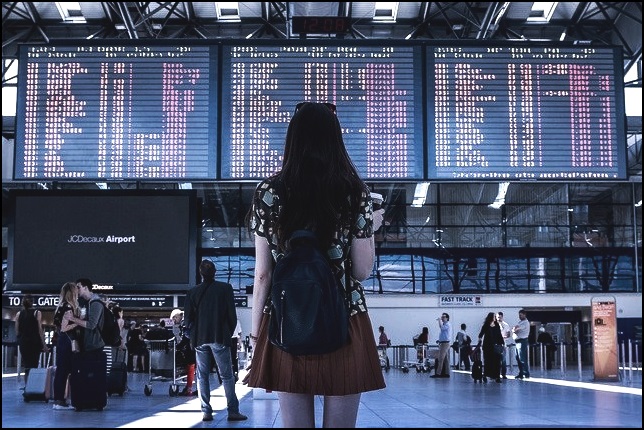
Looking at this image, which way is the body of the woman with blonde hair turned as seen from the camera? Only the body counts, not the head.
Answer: to the viewer's right

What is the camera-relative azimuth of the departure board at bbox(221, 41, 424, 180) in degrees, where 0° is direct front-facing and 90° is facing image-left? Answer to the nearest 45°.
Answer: approximately 0°

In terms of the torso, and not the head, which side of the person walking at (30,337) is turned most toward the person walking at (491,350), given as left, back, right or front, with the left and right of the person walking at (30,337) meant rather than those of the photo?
right

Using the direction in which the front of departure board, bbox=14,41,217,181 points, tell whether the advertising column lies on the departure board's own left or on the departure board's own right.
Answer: on the departure board's own left

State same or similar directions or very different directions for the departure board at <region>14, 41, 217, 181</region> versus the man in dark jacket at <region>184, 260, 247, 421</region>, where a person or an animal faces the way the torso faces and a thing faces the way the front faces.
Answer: very different directions

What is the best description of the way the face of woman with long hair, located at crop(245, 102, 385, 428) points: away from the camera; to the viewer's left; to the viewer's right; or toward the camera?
away from the camera

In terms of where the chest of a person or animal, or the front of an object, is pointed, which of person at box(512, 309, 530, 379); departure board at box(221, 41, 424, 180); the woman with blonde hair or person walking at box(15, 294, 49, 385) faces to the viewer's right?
the woman with blonde hair

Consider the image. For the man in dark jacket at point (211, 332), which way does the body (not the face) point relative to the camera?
away from the camera
